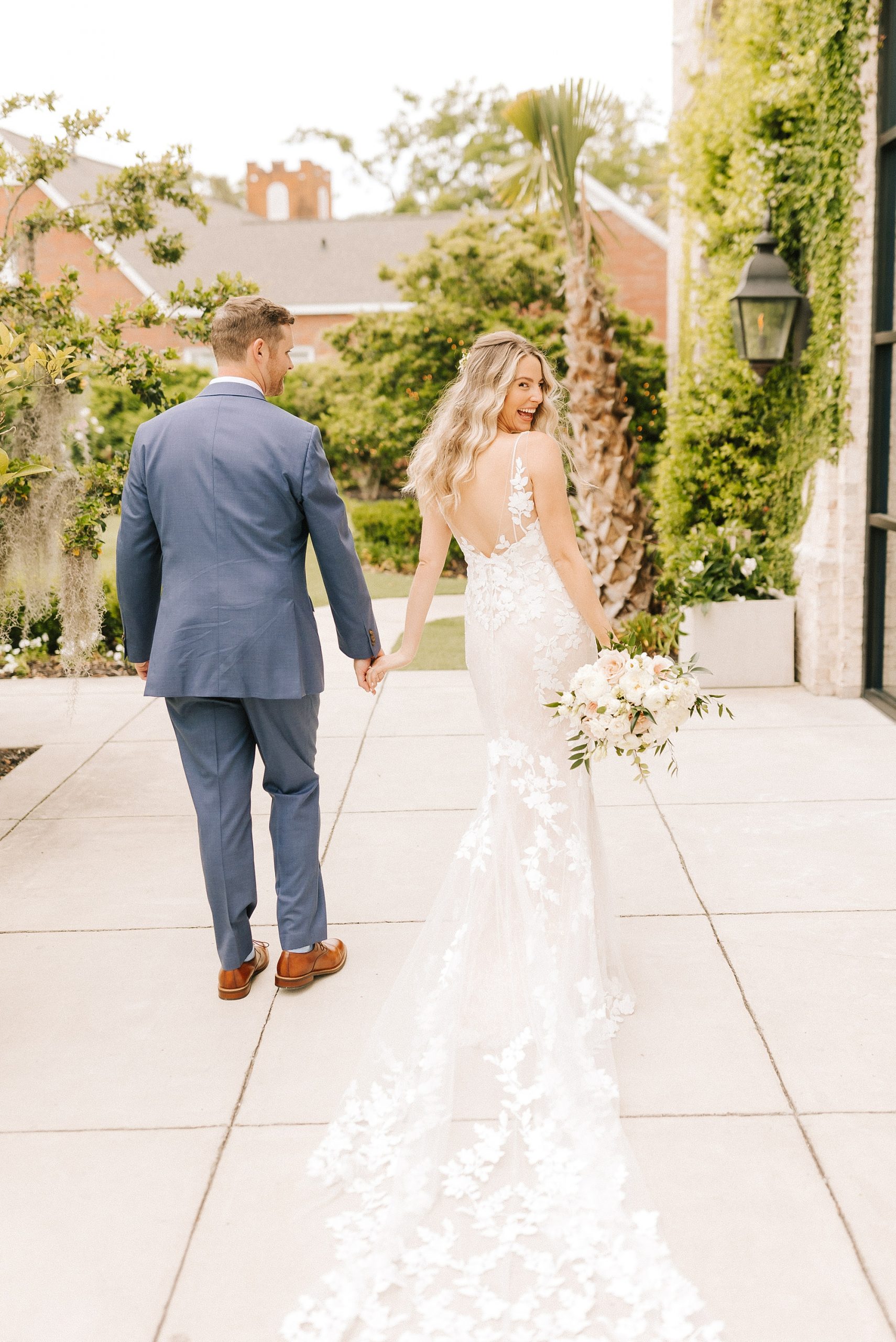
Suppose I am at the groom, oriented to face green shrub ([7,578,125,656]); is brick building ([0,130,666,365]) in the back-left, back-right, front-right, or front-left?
front-right

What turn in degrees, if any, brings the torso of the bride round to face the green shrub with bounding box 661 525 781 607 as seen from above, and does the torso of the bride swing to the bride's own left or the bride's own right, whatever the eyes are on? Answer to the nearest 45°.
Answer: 0° — they already face it

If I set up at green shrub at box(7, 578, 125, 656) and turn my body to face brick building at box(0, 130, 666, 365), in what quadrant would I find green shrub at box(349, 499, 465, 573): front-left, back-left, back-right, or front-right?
front-right

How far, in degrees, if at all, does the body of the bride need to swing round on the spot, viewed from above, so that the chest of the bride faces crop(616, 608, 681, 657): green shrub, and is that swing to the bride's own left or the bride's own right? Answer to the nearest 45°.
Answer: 0° — they already face it

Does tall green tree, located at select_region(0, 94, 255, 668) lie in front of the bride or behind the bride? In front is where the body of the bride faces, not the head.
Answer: in front

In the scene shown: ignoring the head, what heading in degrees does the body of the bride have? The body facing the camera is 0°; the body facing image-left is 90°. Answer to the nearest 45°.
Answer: approximately 180°

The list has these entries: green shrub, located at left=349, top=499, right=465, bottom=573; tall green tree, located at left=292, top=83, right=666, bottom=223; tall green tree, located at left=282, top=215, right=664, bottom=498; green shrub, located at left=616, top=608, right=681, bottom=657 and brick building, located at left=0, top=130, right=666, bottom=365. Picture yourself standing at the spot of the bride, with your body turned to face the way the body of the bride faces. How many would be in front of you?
5

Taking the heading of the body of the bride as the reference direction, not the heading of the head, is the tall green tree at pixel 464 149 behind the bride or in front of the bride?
in front

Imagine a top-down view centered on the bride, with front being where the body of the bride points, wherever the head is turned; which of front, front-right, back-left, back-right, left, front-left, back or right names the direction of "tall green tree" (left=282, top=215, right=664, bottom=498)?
front

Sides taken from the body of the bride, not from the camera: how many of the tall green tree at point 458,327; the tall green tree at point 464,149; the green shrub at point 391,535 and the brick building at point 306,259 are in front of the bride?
4

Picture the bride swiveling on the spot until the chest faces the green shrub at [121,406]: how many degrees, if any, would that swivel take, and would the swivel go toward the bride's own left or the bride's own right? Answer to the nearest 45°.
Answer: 0° — they already face it

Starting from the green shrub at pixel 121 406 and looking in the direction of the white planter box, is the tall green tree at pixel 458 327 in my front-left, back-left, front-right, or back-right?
front-left
